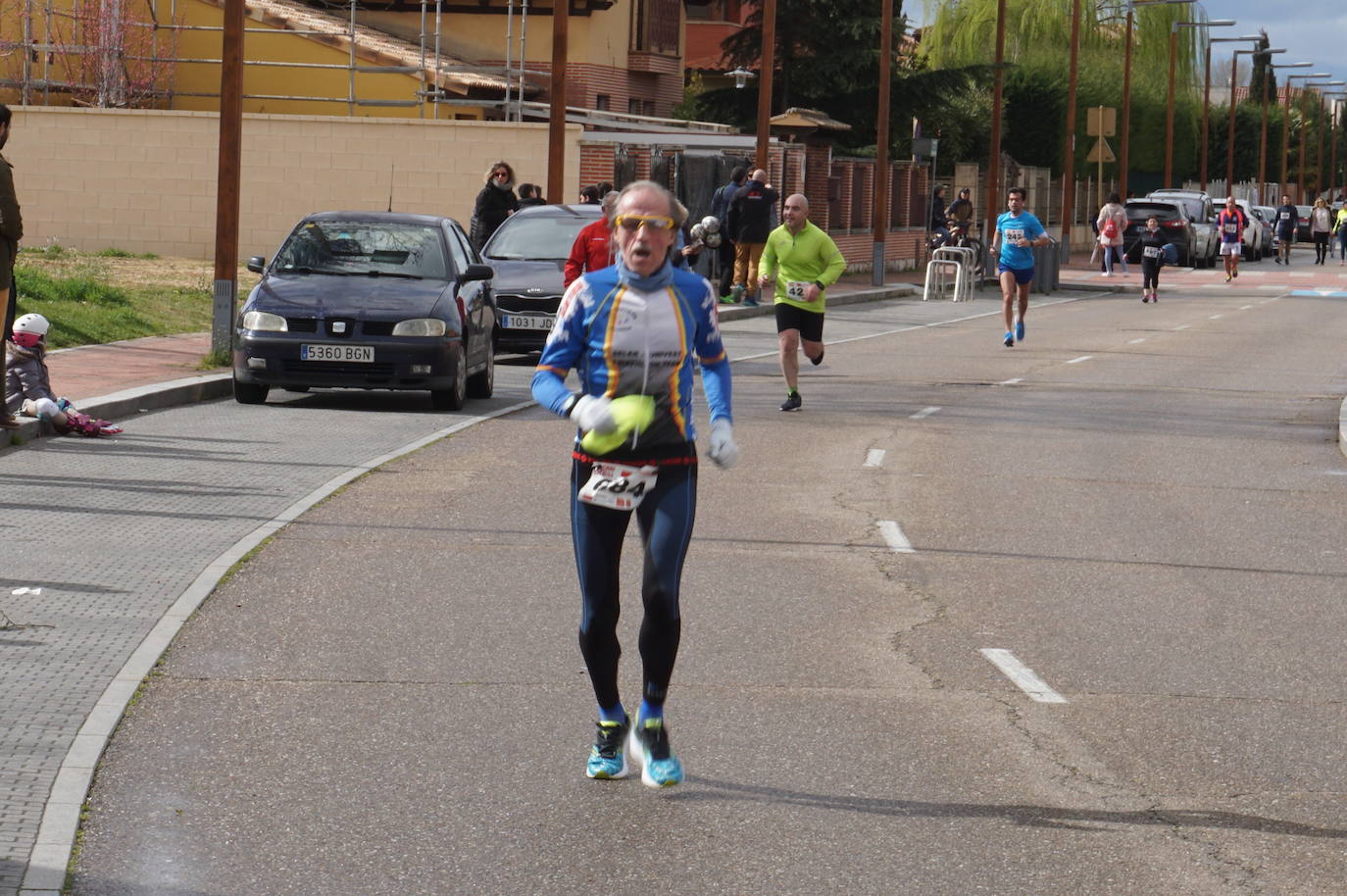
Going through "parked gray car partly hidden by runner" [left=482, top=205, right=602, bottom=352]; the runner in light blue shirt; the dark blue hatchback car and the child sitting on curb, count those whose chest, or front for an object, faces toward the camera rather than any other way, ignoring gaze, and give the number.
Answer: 3

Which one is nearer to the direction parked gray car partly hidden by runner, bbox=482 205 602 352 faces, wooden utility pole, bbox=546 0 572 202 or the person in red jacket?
the person in red jacket

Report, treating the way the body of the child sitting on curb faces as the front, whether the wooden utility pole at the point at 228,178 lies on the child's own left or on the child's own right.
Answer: on the child's own left

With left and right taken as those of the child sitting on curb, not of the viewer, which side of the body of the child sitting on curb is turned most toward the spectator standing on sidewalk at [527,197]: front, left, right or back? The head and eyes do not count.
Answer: left

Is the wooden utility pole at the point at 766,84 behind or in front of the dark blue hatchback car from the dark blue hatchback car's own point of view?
behind

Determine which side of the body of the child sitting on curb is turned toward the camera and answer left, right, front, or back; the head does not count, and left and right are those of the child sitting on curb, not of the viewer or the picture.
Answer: right

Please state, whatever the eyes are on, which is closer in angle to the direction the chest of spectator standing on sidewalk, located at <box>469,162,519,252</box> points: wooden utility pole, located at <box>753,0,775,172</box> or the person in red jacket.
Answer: the person in red jacket

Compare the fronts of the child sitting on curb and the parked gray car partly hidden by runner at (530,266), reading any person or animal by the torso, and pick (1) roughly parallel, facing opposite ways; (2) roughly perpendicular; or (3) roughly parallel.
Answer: roughly perpendicular
